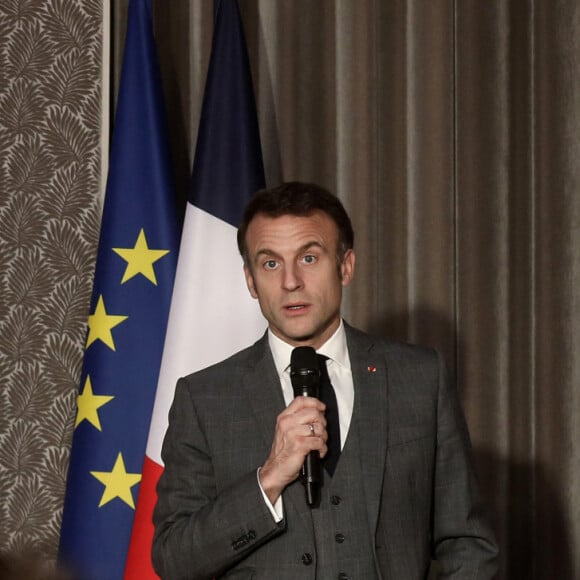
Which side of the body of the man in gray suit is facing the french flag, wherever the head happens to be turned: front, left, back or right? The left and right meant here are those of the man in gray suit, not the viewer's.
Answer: back

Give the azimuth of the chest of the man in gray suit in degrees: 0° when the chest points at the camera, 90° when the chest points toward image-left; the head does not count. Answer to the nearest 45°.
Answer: approximately 0°

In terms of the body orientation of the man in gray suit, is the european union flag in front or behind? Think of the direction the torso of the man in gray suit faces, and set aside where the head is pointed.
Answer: behind

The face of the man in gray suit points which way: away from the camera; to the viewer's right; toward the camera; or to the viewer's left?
toward the camera
